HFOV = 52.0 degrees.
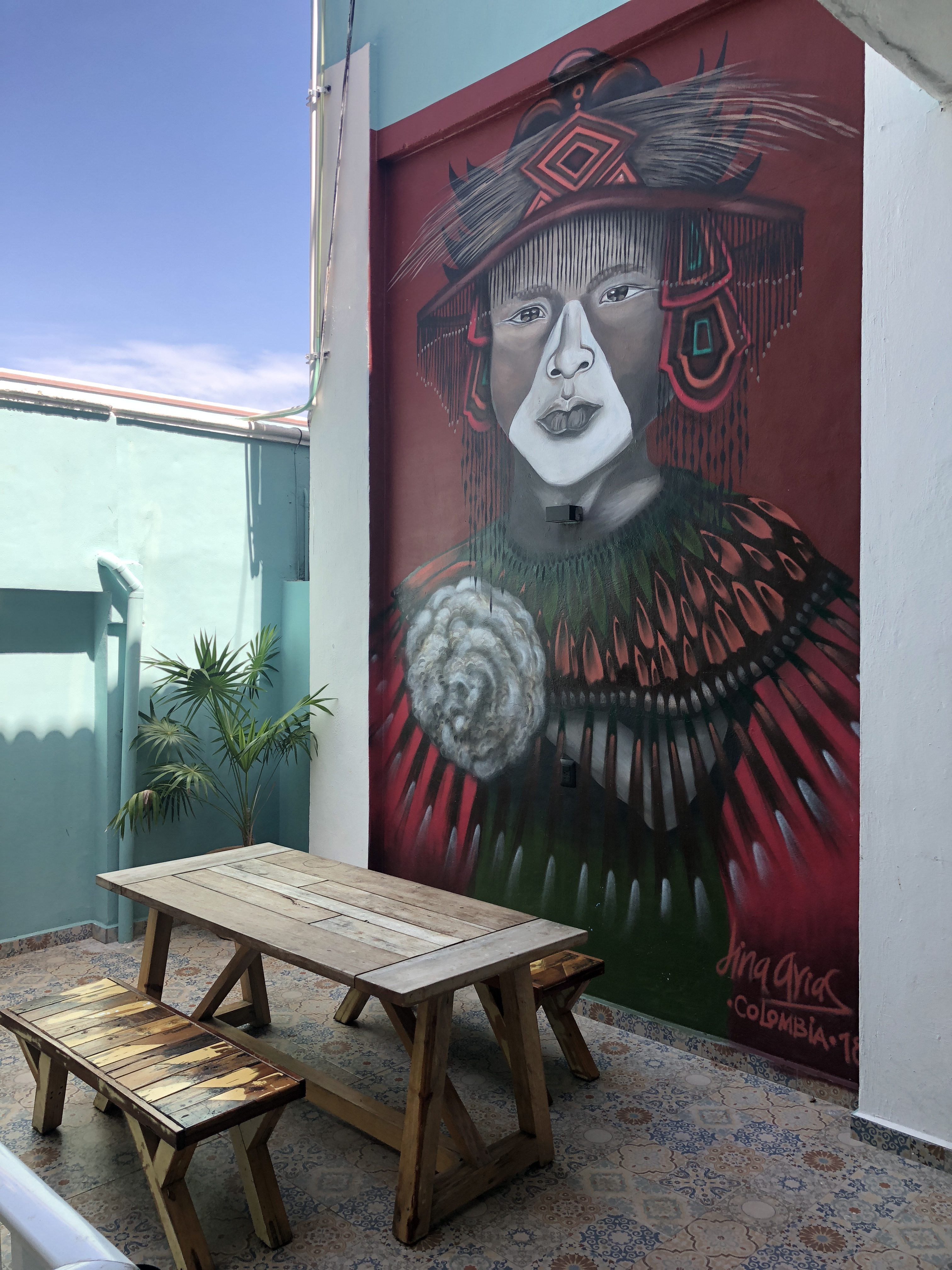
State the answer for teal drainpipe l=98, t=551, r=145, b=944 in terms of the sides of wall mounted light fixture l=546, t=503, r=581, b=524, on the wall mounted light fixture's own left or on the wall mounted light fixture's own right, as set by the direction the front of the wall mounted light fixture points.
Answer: on the wall mounted light fixture's own right

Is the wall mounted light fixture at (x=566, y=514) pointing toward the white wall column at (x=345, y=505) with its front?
no

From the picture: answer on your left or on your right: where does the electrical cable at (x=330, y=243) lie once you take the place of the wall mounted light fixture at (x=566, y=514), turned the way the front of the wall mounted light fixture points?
on your right

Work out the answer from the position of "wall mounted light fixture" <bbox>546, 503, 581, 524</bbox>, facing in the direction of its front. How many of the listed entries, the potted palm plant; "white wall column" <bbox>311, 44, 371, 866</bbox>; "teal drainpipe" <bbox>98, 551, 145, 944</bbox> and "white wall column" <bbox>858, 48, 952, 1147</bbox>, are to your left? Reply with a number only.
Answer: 1

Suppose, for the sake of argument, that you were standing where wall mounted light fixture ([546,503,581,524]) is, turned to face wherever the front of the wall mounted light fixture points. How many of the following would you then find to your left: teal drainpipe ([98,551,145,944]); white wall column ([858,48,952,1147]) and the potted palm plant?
1

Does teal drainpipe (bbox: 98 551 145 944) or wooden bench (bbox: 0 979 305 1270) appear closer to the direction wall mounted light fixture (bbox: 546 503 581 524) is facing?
the wooden bench

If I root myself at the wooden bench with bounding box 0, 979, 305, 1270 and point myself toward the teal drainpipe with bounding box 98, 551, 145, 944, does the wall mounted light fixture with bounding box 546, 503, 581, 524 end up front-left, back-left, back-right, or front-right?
front-right

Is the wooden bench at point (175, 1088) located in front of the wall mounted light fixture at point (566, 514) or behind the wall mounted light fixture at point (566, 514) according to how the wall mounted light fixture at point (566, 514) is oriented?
in front

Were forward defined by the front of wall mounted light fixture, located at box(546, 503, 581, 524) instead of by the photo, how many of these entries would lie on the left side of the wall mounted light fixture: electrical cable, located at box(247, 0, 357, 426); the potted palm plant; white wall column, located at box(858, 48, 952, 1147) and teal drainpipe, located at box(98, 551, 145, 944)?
1

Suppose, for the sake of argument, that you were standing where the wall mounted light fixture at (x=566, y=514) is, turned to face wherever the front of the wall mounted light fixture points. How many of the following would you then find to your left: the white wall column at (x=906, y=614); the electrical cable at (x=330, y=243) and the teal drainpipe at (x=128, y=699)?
1

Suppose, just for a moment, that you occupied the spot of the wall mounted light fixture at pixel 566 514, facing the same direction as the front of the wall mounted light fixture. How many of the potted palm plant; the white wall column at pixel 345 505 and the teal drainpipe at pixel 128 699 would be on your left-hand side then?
0

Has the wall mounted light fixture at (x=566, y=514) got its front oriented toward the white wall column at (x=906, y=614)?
no

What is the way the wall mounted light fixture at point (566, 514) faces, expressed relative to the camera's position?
facing the viewer and to the left of the viewer
